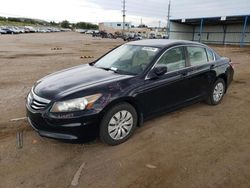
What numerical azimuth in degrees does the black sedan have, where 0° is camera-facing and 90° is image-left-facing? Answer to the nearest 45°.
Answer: approximately 45°
